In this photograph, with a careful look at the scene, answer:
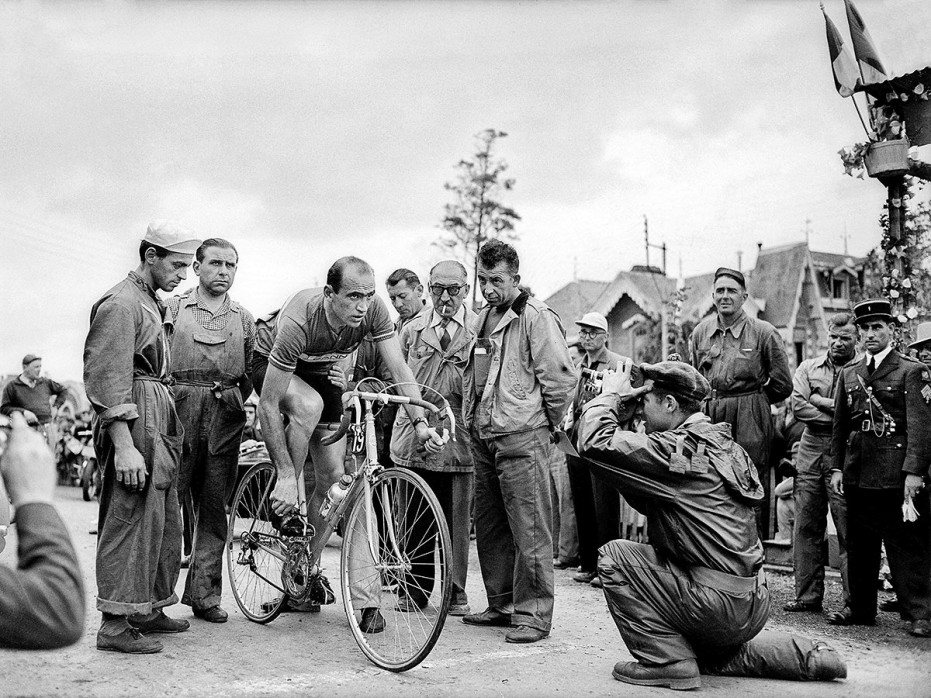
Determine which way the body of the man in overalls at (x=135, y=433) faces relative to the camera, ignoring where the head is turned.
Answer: to the viewer's right

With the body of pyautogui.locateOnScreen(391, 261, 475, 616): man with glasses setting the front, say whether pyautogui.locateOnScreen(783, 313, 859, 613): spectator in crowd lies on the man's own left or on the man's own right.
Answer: on the man's own left

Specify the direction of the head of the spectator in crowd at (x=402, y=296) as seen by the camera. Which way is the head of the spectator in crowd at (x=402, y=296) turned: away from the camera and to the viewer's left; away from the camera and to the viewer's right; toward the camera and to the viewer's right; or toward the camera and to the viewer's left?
toward the camera and to the viewer's left

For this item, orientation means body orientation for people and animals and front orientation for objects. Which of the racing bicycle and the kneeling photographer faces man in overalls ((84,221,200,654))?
the kneeling photographer

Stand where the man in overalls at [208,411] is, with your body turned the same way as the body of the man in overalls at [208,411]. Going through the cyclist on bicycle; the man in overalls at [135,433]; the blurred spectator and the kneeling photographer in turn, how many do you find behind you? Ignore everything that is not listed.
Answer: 0

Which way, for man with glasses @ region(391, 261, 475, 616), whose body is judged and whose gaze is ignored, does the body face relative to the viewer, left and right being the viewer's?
facing the viewer

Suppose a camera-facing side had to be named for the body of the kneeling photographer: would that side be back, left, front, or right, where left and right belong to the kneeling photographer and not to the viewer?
left

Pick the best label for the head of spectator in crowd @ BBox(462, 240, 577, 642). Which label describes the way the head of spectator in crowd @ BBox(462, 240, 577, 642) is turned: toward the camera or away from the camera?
toward the camera

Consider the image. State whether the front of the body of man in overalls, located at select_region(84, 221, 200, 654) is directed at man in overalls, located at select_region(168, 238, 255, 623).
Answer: no

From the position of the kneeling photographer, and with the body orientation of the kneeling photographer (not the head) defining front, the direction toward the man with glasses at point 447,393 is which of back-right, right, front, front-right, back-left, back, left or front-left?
front-right

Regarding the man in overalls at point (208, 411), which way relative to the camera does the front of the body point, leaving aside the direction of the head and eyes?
toward the camera

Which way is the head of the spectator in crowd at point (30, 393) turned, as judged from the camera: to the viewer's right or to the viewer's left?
to the viewer's right

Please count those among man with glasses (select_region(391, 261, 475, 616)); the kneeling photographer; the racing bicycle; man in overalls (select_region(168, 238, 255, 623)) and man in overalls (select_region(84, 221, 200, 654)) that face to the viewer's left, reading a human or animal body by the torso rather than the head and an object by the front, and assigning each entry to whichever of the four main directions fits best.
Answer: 1

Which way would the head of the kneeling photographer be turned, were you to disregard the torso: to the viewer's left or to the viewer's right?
to the viewer's left

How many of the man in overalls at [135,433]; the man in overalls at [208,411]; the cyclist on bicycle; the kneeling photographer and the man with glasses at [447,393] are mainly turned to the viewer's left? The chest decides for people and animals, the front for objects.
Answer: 1

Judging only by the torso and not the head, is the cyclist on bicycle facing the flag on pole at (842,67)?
no

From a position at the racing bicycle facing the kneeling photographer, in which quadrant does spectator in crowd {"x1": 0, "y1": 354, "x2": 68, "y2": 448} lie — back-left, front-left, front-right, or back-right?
back-left

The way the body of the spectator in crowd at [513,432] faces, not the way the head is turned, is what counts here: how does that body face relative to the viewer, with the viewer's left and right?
facing the viewer and to the left of the viewer

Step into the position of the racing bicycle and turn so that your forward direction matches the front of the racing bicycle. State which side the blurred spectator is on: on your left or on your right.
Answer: on your right
